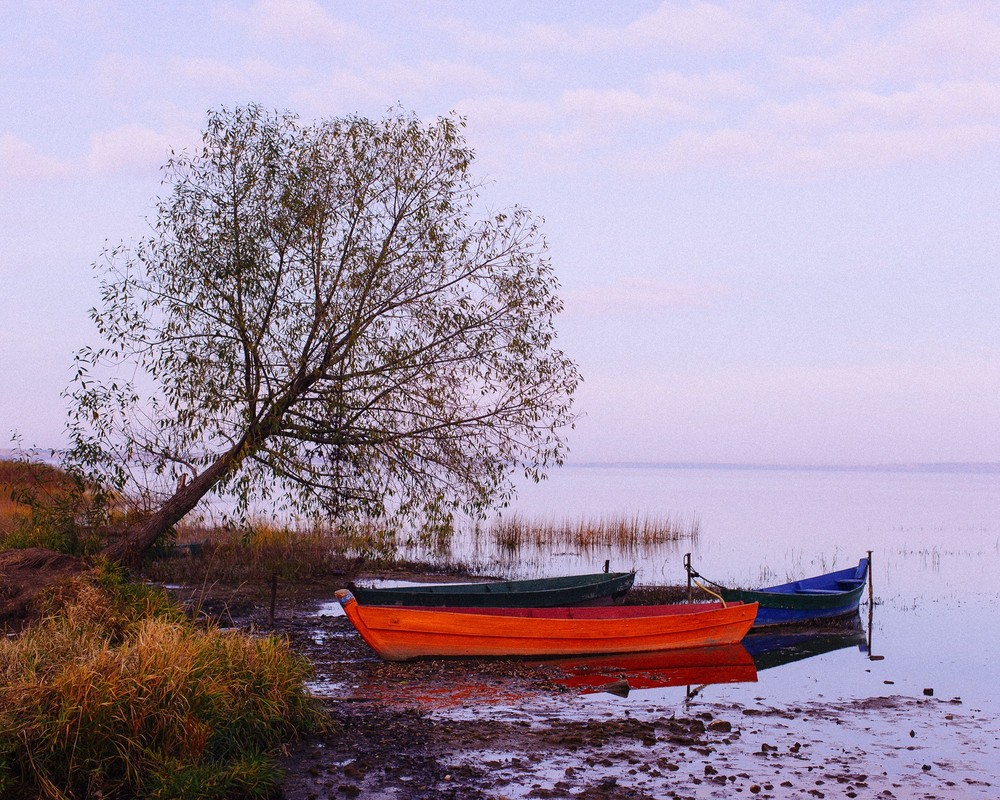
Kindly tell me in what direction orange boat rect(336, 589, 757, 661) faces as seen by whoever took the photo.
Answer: facing to the left of the viewer

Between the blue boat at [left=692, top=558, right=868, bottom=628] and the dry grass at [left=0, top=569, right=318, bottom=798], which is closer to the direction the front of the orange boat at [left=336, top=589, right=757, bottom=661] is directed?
the dry grass

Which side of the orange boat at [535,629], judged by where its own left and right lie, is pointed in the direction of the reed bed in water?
right

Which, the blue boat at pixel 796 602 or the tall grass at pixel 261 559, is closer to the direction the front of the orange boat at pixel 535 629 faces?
the tall grass
